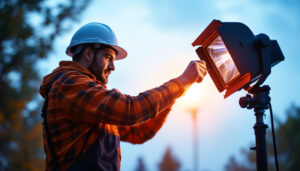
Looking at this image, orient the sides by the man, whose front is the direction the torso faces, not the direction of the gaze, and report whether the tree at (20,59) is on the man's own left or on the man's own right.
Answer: on the man's own left

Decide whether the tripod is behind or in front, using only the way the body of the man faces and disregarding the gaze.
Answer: in front

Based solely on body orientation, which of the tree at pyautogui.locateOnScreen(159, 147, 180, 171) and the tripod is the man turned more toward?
the tripod

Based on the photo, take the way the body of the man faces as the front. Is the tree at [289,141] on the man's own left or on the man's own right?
on the man's own left

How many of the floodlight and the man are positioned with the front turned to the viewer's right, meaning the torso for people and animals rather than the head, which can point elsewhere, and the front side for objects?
1

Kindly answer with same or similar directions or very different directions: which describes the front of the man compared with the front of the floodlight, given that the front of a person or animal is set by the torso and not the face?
very different directions

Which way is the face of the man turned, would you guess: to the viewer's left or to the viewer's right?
to the viewer's right

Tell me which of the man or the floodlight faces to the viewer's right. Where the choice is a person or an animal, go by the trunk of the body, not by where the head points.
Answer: the man

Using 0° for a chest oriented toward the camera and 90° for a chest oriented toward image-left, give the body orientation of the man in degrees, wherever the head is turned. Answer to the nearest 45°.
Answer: approximately 270°

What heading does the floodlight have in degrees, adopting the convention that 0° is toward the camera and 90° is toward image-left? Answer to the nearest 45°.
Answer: approximately 45°

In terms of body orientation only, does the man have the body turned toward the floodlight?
yes

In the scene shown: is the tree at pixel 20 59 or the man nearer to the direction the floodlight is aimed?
the man
